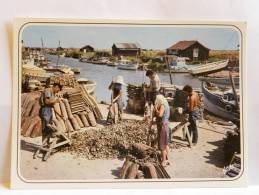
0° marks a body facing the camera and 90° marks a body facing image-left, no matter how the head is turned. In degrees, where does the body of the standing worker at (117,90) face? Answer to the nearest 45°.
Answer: approximately 45°

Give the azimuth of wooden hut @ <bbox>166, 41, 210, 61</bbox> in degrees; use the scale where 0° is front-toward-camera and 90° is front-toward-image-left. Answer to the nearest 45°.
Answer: approximately 315°

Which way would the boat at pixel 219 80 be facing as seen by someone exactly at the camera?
facing to the left of the viewer
